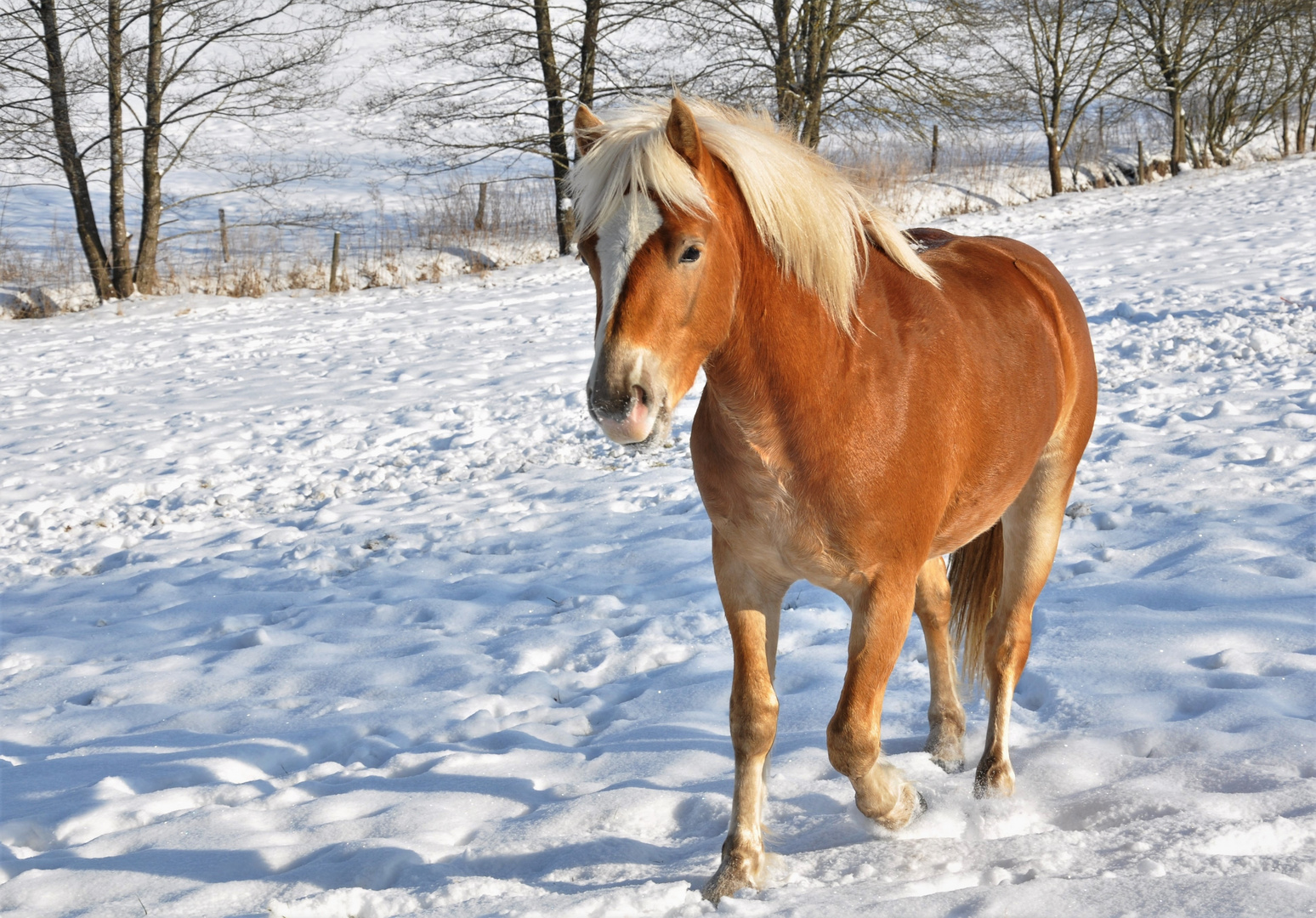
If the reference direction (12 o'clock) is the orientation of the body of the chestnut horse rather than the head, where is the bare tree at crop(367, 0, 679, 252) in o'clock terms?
The bare tree is roughly at 4 o'clock from the chestnut horse.

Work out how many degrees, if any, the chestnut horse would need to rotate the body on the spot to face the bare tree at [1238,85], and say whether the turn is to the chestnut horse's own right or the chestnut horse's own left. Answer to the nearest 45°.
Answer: approximately 135° to the chestnut horse's own right

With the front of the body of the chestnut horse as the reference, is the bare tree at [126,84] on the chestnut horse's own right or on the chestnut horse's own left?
on the chestnut horse's own right

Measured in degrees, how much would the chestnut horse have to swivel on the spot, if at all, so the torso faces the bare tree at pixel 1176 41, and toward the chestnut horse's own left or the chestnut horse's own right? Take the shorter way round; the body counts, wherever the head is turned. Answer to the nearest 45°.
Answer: approximately 135° to the chestnut horse's own right

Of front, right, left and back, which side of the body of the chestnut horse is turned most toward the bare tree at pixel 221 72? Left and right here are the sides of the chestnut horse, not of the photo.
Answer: right

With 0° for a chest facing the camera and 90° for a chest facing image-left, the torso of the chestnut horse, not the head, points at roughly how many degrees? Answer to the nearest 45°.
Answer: approximately 45°

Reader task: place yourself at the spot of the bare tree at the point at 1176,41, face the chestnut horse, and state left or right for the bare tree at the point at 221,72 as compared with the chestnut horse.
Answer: right
